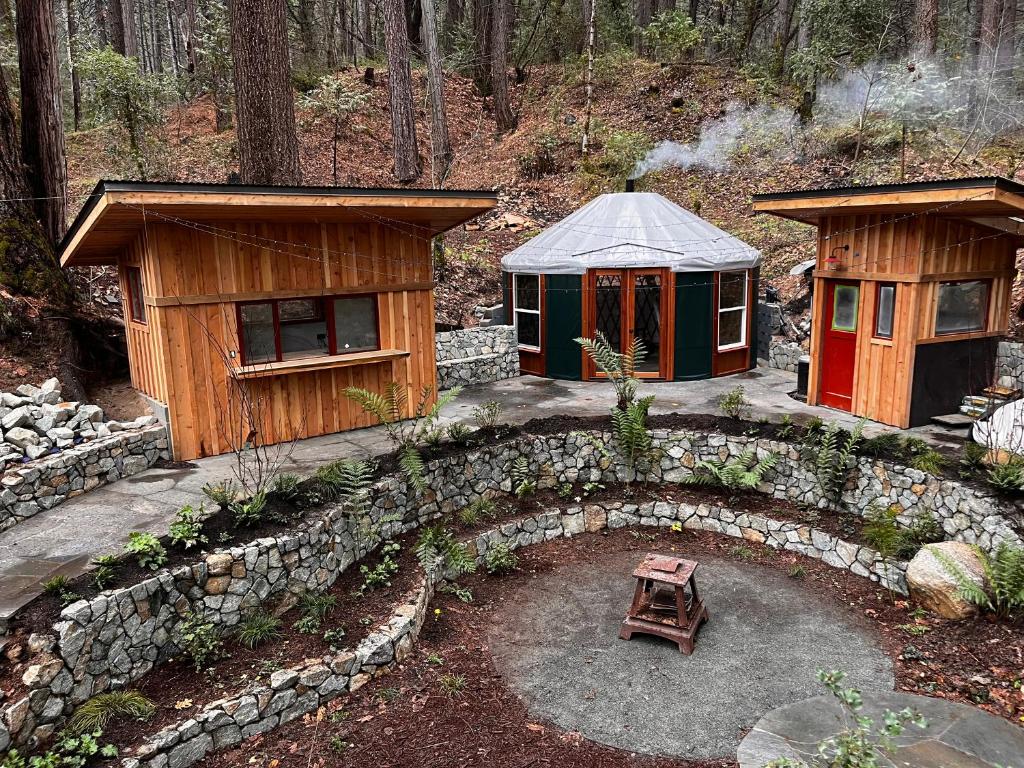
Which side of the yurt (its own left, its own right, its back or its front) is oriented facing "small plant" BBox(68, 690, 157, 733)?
front

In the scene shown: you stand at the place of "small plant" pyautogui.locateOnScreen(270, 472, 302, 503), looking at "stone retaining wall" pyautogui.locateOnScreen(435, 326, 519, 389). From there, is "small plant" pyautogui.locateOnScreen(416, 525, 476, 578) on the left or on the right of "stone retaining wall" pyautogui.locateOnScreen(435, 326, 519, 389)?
right

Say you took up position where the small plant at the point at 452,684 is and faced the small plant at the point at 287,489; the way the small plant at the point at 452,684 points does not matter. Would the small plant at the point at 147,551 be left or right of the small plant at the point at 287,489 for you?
left

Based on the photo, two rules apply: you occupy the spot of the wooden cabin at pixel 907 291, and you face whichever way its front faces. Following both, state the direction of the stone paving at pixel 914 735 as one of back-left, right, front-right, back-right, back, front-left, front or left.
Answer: front-left

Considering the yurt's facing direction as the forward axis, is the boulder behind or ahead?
ahead

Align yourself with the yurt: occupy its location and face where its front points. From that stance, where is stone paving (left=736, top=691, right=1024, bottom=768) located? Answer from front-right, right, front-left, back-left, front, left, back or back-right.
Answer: front

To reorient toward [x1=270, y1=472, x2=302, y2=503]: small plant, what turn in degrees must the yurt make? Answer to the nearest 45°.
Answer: approximately 45° to its right

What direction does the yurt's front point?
toward the camera

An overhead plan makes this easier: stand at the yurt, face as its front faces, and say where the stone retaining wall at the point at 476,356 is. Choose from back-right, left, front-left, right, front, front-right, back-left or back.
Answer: right

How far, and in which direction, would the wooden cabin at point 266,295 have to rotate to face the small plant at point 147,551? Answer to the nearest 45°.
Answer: approximately 45° to its right

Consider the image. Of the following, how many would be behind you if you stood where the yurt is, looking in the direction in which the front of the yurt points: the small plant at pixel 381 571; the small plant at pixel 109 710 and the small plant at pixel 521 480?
0

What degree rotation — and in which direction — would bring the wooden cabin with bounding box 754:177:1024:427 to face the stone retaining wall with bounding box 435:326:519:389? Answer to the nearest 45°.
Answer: approximately 45° to its right

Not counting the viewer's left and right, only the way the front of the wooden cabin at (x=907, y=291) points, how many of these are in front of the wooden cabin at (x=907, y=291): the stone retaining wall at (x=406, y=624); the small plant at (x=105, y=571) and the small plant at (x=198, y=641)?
3

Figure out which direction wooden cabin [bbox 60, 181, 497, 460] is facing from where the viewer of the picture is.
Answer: facing the viewer and to the right of the viewer

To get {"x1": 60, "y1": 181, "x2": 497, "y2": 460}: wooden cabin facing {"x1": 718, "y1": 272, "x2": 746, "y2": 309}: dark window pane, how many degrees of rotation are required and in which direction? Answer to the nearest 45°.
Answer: approximately 45° to its left

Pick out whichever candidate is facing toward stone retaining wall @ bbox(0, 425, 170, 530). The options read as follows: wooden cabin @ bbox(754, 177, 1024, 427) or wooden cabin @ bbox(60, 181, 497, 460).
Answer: wooden cabin @ bbox(754, 177, 1024, 427)

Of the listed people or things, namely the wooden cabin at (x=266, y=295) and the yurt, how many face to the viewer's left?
0

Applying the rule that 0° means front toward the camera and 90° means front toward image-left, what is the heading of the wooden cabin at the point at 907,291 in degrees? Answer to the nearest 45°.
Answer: approximately 45°
